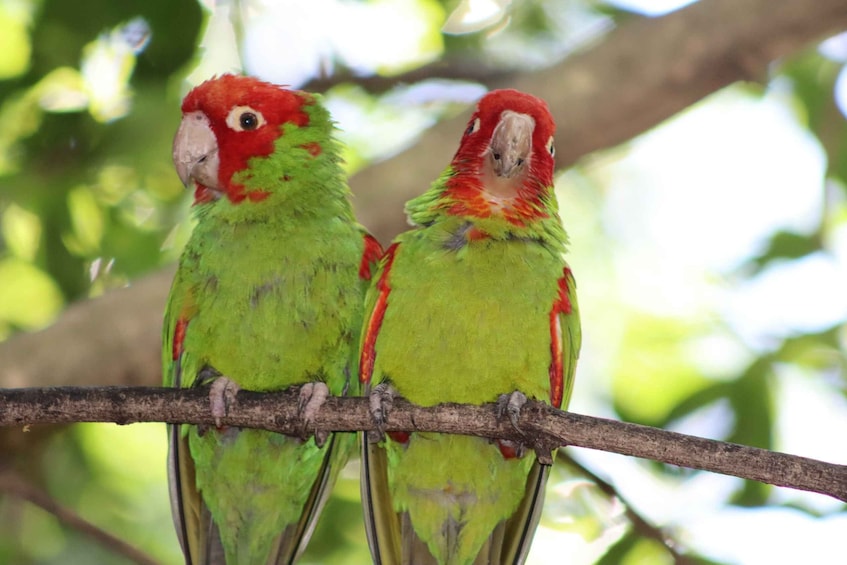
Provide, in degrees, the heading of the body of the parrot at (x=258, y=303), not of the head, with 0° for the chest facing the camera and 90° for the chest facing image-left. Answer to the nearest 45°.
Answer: approximately 0°

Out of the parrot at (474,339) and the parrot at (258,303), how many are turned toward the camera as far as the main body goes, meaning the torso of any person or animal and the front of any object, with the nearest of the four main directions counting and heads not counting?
2

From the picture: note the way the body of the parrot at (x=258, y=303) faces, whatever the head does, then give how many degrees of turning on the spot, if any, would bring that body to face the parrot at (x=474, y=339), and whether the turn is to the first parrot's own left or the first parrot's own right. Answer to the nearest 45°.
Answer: approximately 90° to the first parrot's own left

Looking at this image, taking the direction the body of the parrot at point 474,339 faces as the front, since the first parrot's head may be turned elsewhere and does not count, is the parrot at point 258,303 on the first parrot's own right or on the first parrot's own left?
on the first parrot's own right

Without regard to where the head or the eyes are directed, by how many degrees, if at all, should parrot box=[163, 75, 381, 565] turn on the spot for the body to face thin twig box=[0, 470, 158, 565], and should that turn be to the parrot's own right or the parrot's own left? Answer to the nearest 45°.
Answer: approximately 135° to the parrot's own right
